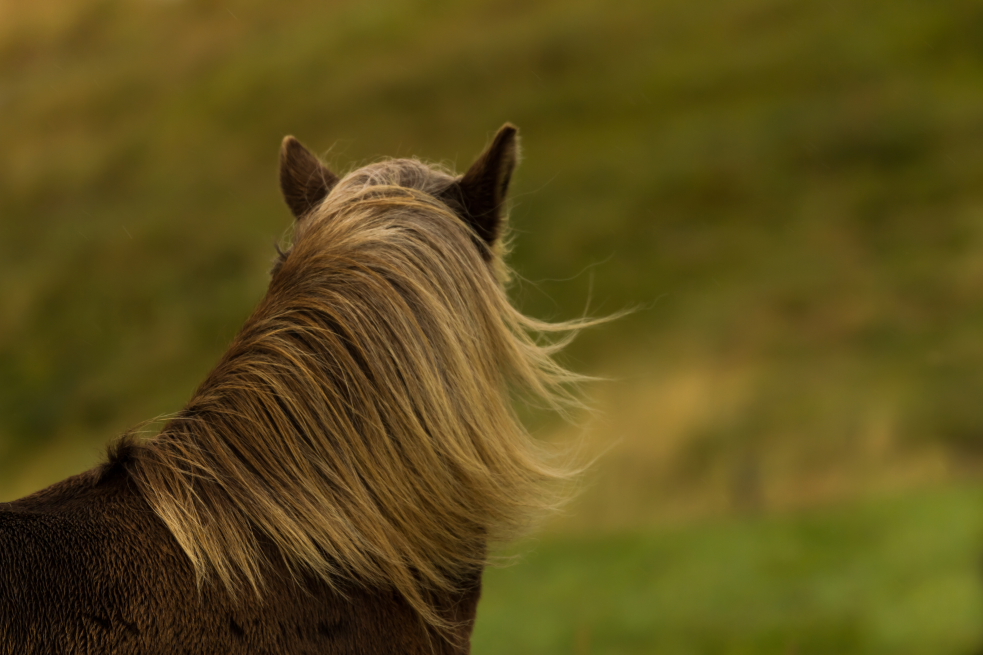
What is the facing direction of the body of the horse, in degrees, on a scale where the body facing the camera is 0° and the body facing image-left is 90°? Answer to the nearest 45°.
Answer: approximately 225°
